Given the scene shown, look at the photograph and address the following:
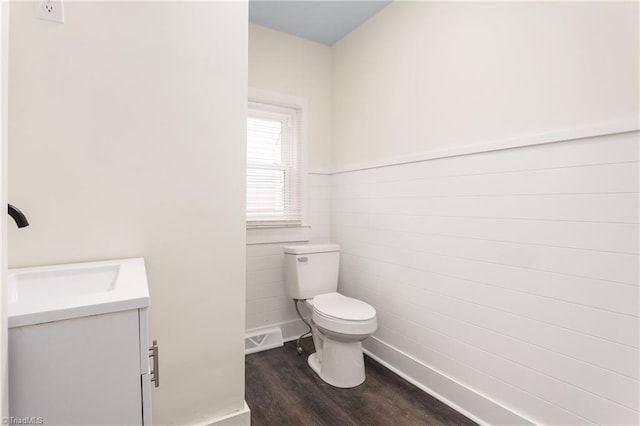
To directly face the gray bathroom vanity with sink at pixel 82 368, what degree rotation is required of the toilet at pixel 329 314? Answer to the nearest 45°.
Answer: approximately 90° to its right
